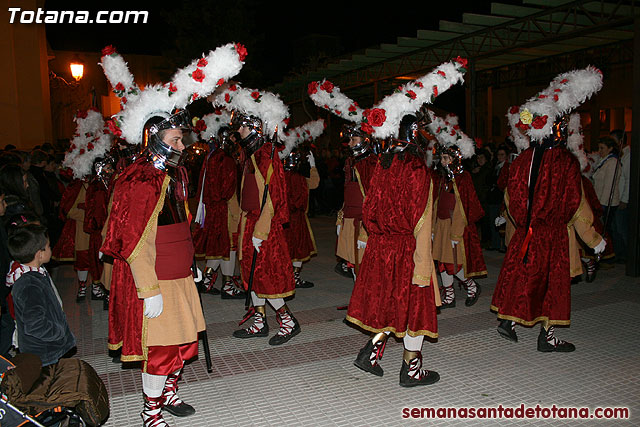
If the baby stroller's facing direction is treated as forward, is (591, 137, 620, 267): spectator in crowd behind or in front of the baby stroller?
in front

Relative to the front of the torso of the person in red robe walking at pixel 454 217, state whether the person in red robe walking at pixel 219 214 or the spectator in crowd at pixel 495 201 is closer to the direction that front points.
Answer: the person in red robe walking

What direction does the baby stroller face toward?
to the viewer's right

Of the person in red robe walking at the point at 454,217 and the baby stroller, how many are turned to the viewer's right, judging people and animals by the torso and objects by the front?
1
